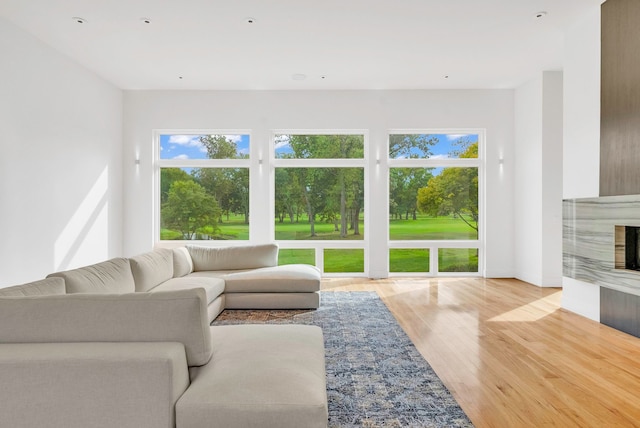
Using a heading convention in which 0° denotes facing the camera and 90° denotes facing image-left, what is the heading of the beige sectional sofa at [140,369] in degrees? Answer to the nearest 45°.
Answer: approximately 270°

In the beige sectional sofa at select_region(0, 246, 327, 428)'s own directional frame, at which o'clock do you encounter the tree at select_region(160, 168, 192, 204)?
The tree is roughly at 9 o'clock from the beige sectional sofa.

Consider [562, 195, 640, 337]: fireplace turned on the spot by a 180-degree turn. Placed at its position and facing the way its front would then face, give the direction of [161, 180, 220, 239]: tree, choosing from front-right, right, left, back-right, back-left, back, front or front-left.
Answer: back-left

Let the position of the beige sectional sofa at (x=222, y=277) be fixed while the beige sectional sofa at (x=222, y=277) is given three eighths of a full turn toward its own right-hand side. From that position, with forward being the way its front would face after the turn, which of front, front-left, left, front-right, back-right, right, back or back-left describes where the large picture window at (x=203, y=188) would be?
right

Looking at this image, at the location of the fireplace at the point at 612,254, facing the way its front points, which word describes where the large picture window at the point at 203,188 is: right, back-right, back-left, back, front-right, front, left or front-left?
front-right

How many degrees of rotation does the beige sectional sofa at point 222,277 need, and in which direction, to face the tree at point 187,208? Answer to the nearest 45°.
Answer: approximately 135° to its left

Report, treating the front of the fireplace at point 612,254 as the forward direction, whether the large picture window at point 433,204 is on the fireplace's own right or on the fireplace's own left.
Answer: on the fireplace's own right

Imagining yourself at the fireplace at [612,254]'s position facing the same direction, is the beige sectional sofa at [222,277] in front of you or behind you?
in front

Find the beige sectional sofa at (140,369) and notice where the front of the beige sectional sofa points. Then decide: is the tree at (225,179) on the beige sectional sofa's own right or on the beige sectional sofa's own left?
on the beige sectional sofa's own left

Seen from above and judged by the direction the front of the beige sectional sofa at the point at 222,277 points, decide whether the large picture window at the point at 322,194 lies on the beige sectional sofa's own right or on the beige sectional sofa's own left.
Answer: on the beige sectional sofa's own left

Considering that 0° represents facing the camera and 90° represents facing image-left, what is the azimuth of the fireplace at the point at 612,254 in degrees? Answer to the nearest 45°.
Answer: approximately 45°

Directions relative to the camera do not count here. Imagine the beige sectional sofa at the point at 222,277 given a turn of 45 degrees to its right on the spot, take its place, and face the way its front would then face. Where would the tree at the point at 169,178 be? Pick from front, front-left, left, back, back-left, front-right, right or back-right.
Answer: back

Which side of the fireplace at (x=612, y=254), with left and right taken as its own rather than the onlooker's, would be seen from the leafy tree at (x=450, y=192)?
right

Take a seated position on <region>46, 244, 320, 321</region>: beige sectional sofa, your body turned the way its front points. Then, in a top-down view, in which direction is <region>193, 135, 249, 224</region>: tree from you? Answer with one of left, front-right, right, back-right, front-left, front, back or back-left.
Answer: back-left
